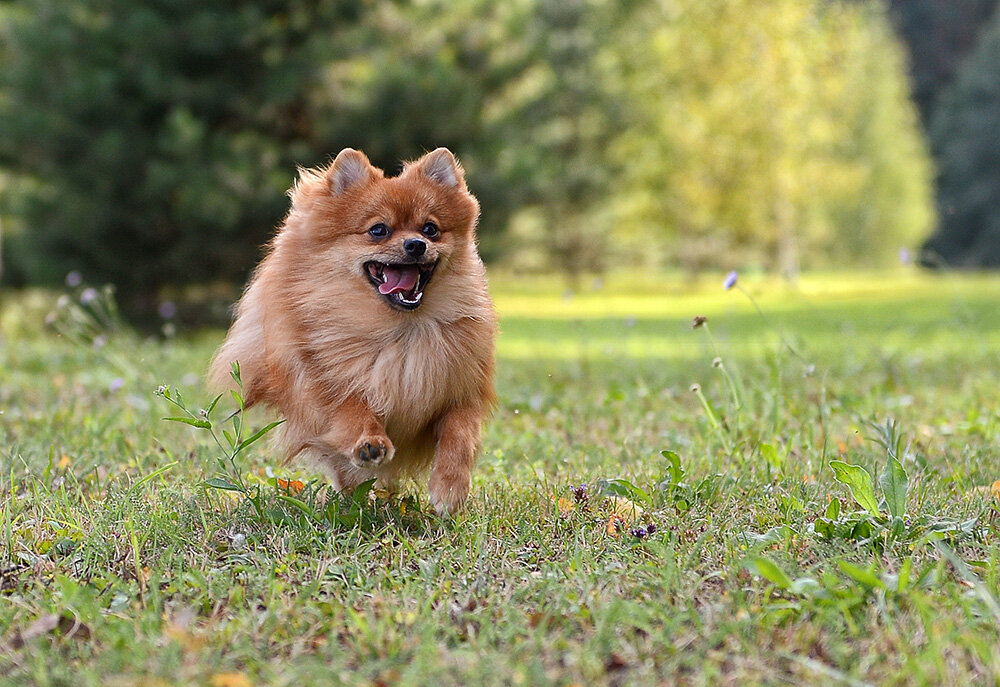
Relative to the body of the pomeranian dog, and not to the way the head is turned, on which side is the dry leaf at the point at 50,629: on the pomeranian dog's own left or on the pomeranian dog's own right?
on the pomeranian dog's own right

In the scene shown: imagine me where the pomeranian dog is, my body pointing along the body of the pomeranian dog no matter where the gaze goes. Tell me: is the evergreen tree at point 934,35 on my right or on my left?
on my left

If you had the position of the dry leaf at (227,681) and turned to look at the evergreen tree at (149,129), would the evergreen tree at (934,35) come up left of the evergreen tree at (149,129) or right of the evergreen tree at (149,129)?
right

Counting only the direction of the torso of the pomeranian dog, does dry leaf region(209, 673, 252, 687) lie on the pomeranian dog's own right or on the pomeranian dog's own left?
on the pomeranian dog's own right

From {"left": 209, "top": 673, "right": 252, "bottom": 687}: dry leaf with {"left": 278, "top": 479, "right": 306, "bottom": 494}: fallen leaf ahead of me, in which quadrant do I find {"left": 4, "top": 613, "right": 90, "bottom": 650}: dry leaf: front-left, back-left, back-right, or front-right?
front-left

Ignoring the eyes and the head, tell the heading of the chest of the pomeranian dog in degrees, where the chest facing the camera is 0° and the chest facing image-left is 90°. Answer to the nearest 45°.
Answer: approximately 315°

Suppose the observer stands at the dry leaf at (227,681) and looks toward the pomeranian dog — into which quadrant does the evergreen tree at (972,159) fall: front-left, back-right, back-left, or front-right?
front-right
